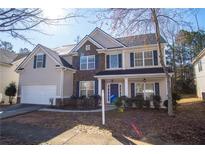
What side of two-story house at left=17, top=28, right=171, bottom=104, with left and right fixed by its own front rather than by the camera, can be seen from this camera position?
front

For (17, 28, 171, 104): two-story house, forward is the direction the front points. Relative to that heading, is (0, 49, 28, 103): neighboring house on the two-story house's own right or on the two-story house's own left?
on the two-story house's own right

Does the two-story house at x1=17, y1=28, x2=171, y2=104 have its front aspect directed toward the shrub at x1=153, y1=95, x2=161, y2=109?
no

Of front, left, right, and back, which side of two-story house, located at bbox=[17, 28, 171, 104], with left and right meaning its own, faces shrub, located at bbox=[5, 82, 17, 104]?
right

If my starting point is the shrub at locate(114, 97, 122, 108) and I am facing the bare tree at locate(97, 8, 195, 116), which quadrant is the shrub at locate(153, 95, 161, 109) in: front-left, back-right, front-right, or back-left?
front-left

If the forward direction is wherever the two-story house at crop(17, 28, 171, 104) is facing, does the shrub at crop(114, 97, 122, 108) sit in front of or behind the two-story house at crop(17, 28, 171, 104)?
in front

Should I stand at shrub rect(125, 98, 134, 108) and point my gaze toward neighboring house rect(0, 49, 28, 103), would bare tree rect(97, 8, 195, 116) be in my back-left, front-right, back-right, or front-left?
back-left

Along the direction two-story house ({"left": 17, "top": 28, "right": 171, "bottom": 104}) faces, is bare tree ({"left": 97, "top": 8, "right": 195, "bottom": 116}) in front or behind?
in front

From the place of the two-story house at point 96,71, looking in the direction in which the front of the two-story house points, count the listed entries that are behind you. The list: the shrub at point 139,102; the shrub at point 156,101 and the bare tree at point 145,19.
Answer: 0

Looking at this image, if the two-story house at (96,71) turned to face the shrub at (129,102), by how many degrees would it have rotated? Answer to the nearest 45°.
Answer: approximately 45° to its left
